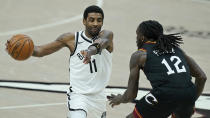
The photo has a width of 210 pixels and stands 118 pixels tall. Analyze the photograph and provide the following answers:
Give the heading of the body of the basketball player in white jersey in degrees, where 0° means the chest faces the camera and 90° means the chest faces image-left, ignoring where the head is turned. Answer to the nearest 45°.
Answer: approximately 0°

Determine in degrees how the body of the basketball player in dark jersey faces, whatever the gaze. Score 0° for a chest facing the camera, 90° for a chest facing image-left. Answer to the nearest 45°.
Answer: approximately 135°

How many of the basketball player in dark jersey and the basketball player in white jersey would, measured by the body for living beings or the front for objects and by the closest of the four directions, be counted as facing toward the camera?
1

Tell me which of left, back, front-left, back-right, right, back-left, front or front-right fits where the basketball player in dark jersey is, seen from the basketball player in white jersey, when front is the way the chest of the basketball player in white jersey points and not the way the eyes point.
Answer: front-left

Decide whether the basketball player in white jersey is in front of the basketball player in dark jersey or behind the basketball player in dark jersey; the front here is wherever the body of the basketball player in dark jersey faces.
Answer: in front

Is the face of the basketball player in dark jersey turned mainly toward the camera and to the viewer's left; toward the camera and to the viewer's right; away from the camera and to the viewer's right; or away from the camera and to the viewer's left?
away from the camera and to the viewer's left
